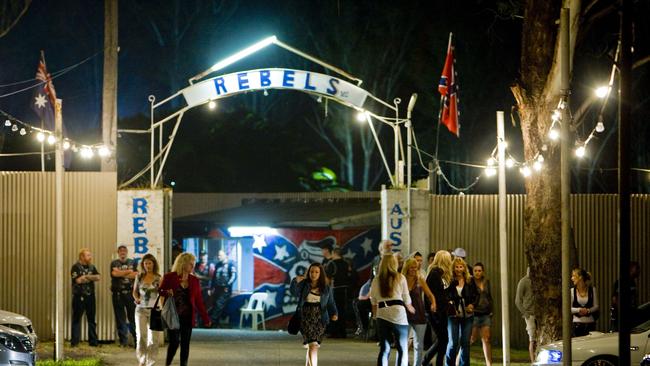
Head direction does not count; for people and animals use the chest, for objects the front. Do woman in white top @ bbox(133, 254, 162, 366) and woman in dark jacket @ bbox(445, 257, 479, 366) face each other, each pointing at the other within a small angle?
no

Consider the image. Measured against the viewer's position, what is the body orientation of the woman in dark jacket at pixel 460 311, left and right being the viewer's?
facing the viewer

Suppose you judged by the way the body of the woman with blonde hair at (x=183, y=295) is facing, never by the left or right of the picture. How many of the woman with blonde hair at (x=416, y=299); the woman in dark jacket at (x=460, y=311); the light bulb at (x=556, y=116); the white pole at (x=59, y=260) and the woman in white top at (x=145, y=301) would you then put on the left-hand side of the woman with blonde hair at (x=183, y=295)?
3

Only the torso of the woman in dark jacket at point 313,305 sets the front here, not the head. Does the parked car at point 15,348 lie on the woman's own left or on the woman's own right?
on the woman's own right

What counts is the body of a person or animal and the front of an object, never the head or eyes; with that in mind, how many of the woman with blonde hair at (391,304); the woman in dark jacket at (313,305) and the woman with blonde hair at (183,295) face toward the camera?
2

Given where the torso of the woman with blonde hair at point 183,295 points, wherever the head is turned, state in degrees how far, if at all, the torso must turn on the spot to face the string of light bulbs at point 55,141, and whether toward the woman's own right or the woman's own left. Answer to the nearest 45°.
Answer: approximately 135° to the woman's own right

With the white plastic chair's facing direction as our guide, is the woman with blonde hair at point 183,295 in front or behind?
in front

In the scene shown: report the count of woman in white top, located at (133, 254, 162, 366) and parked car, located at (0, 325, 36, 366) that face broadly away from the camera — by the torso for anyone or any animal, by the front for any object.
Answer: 0

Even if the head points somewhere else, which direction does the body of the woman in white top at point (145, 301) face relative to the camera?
toward the camera

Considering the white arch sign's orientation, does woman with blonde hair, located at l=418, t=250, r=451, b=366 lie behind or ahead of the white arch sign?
ahead

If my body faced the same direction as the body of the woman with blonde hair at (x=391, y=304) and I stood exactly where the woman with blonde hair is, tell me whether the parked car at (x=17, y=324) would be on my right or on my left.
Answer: on my left

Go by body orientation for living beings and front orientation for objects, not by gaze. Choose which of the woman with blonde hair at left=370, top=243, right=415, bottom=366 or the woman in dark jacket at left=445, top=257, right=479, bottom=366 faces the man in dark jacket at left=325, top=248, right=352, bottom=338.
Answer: the woman with blonde hair

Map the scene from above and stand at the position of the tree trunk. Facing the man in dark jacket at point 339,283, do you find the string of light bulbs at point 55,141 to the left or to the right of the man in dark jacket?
left

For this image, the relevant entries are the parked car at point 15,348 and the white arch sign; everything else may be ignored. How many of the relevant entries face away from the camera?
0

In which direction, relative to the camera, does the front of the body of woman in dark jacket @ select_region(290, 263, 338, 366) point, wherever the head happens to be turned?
toward the camera

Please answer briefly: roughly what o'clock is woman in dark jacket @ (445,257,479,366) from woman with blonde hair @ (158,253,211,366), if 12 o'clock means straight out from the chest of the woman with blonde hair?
The woman in dark jacket is roughly at 9 o'clock from the woman with blonde hair.

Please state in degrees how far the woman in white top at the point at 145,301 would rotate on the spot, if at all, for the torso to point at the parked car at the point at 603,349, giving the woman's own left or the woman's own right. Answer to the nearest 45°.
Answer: approximately 90° to the woman's own left

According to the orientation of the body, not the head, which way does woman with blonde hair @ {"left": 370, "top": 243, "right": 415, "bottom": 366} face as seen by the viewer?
away from the camera

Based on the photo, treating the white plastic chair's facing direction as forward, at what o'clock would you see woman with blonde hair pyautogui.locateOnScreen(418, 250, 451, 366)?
The woman with blonde hair is roughly at 10 o'clock from the white plastic chair.

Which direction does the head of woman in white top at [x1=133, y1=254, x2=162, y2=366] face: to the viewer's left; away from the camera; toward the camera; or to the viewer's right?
toward the camera

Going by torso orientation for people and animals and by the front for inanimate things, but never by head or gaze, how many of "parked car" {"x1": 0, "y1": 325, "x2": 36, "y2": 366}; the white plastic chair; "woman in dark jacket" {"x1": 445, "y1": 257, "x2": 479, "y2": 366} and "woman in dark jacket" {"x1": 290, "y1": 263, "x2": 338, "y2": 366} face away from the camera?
0

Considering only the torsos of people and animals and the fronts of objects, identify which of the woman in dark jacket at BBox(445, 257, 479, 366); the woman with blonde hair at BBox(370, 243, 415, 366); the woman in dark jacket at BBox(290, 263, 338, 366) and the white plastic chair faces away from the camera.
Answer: the woman with blonde hair
